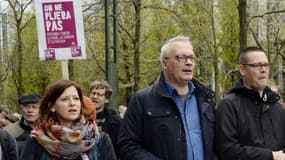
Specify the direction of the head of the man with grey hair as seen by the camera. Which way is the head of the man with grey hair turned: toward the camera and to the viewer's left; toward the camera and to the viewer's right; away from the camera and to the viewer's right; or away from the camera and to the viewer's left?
toward the camera and to the viewer's right

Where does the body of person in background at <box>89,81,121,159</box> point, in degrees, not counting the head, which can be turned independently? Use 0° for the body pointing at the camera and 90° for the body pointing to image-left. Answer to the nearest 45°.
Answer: approximately 45°

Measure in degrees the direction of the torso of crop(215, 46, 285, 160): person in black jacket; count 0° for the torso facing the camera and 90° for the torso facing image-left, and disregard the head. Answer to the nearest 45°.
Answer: approximately 315°

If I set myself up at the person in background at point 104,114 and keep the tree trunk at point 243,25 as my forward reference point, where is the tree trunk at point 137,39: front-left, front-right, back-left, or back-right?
front-left

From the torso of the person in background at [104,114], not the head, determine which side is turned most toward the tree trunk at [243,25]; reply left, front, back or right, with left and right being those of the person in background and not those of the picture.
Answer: back

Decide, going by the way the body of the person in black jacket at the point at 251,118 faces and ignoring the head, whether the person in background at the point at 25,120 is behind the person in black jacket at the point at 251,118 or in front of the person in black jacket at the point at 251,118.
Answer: behind

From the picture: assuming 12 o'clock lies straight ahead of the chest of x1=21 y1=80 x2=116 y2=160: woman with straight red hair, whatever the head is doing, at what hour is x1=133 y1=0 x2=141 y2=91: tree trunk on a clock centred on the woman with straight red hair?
The tree trunk is roughly at 8 o'clock from the woman with straight red hair.

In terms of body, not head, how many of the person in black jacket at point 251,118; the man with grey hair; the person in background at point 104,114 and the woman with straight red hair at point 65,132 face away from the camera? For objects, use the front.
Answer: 0

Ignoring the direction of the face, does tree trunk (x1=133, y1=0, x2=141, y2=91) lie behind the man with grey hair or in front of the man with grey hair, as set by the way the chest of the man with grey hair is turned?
behind

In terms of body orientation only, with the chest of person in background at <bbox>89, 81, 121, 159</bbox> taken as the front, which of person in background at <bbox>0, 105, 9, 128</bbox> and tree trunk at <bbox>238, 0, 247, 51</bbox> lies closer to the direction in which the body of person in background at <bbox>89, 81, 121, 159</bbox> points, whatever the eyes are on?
the person in background

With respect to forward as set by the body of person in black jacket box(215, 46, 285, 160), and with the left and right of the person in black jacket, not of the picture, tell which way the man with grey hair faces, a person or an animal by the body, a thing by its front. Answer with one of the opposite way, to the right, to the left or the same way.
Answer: the same way

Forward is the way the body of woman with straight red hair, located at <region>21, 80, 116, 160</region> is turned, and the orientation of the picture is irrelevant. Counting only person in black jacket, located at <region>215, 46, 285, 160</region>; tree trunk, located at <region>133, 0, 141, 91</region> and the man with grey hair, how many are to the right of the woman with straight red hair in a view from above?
0

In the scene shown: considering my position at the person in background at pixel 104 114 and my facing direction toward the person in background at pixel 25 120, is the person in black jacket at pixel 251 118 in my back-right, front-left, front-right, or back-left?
back-left

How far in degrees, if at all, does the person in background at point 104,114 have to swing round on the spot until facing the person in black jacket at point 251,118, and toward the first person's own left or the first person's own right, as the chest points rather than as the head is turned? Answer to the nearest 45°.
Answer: approximately 90° to the first person's own left

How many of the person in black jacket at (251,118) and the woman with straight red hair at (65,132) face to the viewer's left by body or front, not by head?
0

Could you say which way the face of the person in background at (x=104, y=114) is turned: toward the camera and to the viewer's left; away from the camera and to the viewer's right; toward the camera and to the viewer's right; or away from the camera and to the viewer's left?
toward the camera and to the viewer's left

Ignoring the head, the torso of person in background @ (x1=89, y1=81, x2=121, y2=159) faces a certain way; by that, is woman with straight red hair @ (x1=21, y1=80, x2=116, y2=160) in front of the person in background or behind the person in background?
in front

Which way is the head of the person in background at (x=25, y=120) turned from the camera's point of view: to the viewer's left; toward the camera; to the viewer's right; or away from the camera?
toward the camera
